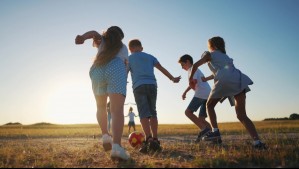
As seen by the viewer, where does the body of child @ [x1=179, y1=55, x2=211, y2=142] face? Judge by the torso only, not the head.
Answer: to the viewer's left

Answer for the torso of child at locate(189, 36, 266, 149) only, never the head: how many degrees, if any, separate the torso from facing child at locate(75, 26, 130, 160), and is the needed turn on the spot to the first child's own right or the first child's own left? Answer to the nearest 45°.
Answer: approximately 90° to the first child's own left

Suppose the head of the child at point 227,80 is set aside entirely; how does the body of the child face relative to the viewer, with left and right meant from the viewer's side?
facing away from the viewer and to the left of the viewer

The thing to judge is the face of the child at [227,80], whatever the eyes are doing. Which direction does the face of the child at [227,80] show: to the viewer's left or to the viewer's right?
to the viewer's left
